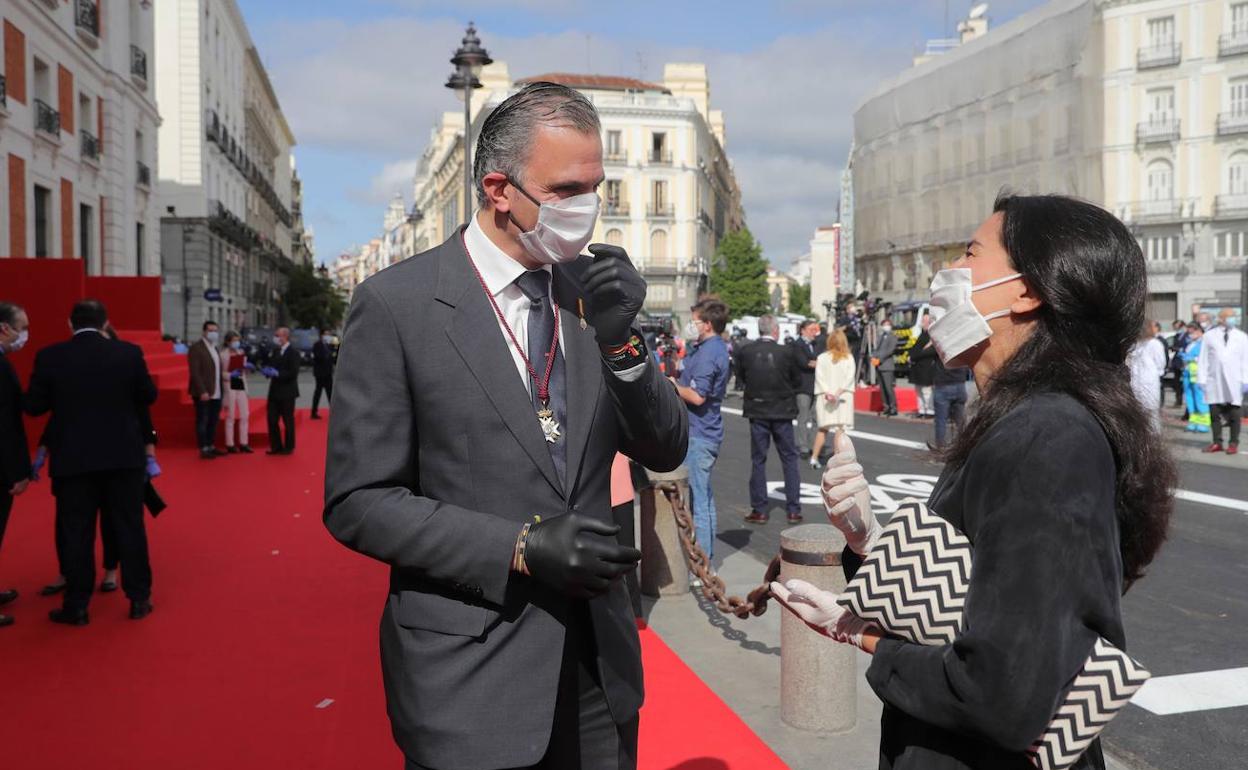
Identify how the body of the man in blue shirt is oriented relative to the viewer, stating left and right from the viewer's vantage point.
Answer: facing to the left of the viewer

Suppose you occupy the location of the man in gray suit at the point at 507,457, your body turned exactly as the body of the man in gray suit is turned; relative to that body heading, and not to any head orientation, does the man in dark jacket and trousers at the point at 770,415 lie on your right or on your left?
on your left

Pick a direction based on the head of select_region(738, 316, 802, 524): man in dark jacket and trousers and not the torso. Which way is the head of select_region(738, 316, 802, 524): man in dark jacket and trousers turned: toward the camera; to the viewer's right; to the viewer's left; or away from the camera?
away from the camera

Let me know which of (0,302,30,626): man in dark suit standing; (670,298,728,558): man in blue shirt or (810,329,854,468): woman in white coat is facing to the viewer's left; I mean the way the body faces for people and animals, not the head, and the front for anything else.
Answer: the man in blue shirt

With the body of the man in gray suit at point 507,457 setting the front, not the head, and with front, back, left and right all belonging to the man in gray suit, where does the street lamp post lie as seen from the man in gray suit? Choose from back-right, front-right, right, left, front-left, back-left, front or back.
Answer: back-left

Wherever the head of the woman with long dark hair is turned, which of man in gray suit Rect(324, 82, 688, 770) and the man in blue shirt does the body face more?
the man in gray suit

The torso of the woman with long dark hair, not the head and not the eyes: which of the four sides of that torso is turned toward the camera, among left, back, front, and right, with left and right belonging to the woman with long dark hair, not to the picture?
left

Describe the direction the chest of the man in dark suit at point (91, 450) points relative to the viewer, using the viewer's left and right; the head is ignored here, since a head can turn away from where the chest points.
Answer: facing away from the viewer

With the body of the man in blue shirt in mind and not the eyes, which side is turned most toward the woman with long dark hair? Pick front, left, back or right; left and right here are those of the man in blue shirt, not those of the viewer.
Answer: left

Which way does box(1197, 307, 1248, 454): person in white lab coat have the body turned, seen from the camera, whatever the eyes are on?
toward the camera
